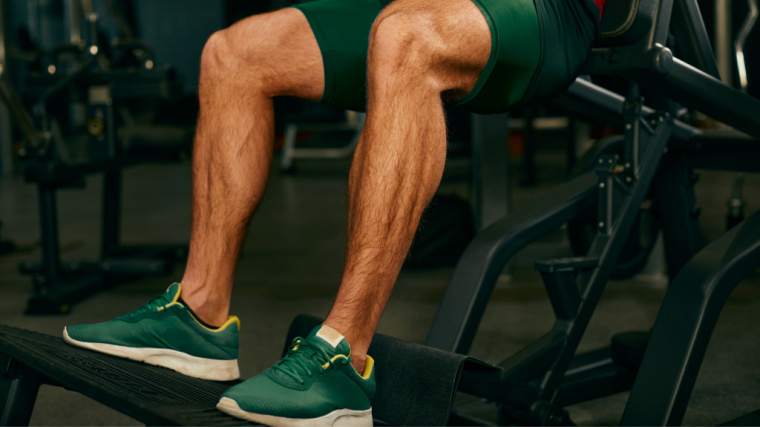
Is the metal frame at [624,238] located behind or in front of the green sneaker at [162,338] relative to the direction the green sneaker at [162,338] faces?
behind

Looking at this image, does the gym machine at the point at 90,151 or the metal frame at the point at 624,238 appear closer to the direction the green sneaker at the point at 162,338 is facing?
the gym machine

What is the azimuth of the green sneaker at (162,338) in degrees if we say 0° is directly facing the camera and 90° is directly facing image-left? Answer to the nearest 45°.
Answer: approximately 90°

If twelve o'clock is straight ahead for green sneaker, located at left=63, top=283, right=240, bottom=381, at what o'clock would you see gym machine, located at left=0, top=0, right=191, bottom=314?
The gym machine is roughly at 3 o'clock from the green sneaker.
